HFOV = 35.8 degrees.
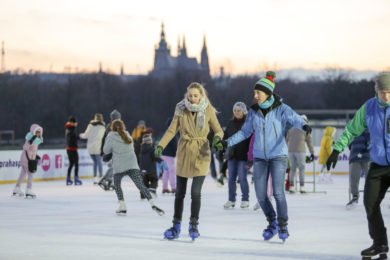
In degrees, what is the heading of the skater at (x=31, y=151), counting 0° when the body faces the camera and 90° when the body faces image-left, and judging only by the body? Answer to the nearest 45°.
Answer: approximately 315°

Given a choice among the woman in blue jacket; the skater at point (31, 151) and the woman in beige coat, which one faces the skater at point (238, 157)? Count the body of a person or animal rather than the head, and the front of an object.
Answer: the skater at point (31, 151)

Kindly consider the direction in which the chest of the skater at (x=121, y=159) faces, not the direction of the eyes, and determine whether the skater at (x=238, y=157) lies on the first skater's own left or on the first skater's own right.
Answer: on the first skater's own right

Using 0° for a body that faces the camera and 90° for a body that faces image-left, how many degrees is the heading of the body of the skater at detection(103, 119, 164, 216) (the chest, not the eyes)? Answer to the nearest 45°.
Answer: approximately 135°

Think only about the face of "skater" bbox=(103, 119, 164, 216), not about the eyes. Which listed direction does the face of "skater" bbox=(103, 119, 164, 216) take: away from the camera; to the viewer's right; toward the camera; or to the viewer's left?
away from the camera

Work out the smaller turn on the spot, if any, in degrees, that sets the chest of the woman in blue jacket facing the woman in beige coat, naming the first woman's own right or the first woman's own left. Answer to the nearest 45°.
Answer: approximately 45° to the first woman's own right

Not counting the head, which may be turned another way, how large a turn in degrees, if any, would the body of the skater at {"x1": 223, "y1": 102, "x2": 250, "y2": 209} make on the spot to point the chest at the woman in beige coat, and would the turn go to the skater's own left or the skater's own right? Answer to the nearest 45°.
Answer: approximately 45° to the skater's own left
